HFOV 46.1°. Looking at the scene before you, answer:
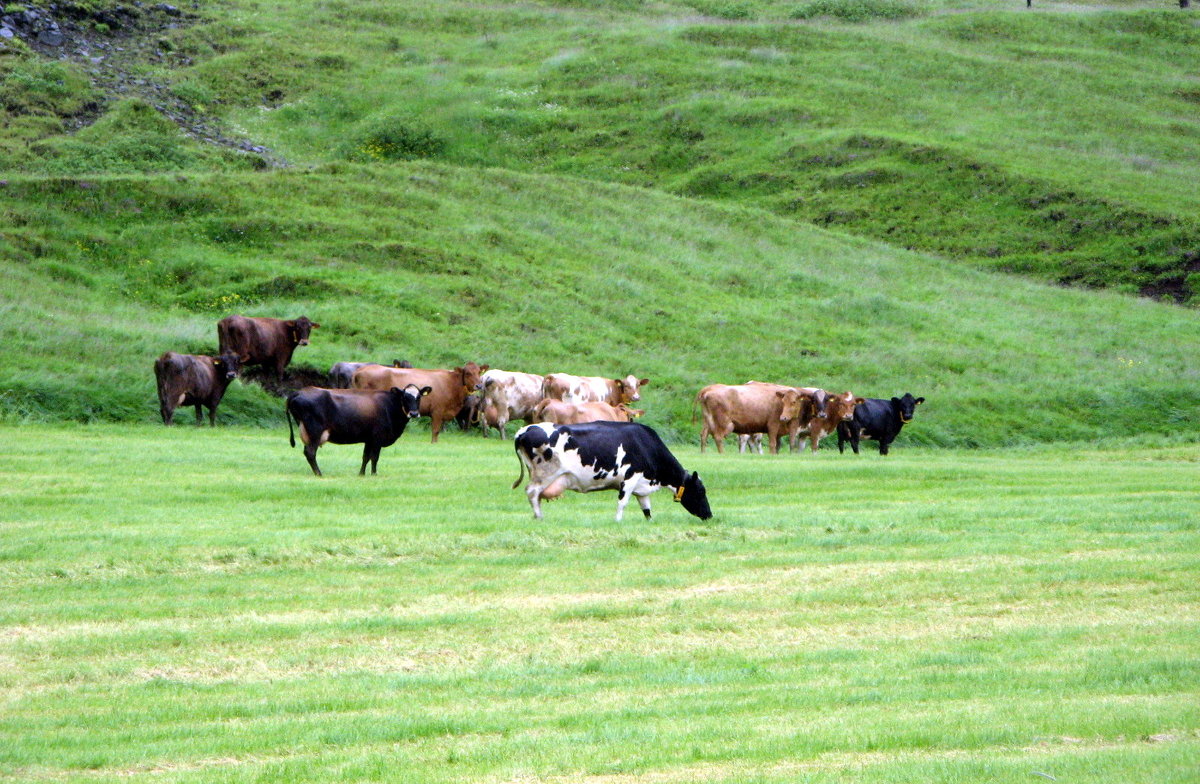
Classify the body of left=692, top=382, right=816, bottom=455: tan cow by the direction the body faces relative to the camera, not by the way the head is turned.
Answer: to the viewer's right

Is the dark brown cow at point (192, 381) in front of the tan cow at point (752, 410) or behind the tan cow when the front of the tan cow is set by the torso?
behind

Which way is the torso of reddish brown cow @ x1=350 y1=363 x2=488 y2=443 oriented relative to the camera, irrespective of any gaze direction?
to the viewer's right

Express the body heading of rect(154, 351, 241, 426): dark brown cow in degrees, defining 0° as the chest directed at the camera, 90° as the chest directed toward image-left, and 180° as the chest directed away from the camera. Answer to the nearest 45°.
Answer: approximately 270°

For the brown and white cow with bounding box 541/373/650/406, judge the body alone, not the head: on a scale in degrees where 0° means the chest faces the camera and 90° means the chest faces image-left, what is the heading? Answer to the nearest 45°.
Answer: approximately 270°

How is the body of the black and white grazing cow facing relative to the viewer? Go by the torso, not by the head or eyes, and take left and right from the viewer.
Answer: facing to the right of the viewer

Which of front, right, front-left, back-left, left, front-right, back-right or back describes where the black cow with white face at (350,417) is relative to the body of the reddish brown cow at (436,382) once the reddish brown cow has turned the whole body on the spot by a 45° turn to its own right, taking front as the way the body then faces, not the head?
front-right

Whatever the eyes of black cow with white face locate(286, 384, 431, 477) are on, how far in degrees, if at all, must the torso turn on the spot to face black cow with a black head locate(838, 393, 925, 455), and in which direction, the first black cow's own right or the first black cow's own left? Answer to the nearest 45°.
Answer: approximately 45° to the first black cow's own left

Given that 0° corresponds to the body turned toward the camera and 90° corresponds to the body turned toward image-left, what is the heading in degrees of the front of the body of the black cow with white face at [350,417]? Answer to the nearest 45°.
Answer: approximately 270°

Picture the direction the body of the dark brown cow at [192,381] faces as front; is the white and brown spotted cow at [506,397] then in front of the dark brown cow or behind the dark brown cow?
in front

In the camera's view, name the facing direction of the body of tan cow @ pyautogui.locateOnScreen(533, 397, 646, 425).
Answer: to the viewer's right

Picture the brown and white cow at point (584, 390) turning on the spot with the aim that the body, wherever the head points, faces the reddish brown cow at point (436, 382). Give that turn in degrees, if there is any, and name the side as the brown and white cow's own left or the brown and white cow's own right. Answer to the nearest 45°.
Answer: approximately 180°

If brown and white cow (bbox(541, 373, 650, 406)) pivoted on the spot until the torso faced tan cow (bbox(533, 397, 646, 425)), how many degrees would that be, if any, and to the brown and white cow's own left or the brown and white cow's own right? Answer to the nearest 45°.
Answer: approximately 90° to the brown and white cow's own right

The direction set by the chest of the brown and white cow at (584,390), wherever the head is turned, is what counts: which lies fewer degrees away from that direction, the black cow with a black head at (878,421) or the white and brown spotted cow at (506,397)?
the black cow with a black head

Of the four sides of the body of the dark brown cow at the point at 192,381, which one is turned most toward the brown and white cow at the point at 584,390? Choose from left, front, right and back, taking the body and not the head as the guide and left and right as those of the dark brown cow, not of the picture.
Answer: front

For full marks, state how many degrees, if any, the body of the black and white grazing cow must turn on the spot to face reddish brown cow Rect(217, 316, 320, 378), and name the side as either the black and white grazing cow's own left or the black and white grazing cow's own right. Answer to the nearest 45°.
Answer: approximately 135° to the black and white grazing cow's own left
